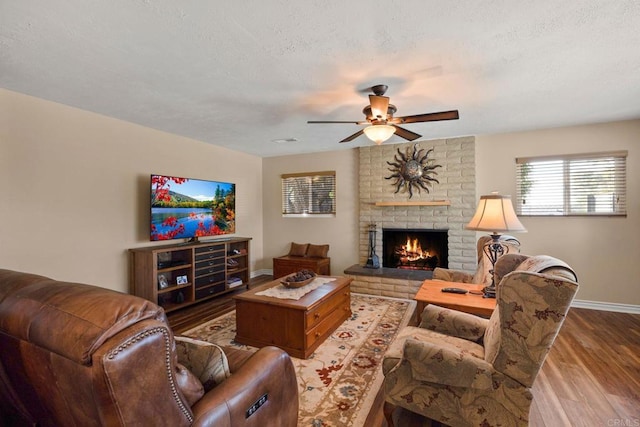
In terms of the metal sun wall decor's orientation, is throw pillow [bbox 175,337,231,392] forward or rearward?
forward

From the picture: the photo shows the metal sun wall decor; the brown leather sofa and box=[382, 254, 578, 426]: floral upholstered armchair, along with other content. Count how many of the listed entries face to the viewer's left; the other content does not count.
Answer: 1

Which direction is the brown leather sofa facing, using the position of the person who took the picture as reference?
facing away from the viewer and to the right of the viewer

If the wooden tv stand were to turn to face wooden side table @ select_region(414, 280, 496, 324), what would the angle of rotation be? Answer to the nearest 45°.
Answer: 0° — it already faces it

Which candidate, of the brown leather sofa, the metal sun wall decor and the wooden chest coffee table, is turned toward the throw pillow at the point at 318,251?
the brown leather sofa

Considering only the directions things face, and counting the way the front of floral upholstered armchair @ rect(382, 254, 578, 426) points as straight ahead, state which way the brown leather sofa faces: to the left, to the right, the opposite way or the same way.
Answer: to the right

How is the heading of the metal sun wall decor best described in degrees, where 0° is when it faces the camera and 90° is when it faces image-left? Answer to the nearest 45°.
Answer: approximately 0°

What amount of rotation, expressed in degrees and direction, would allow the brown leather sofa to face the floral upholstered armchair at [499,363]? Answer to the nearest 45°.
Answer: approximately 45° to its right

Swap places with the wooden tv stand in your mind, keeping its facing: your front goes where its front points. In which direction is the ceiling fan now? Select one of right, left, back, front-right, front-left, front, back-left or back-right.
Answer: front

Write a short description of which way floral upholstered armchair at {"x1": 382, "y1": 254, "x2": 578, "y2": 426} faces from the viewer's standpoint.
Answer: facing to the left of the viewer

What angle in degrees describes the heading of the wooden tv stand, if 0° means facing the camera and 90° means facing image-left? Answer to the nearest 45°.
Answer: approximately 315°

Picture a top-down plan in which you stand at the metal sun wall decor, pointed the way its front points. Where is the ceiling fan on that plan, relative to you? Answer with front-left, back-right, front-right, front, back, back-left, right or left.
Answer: front

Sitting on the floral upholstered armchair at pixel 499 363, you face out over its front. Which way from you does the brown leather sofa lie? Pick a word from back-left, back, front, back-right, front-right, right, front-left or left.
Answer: front-left

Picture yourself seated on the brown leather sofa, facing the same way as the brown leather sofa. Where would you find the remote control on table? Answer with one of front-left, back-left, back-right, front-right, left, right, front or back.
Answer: front-right

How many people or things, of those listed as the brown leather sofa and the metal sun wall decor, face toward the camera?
1
